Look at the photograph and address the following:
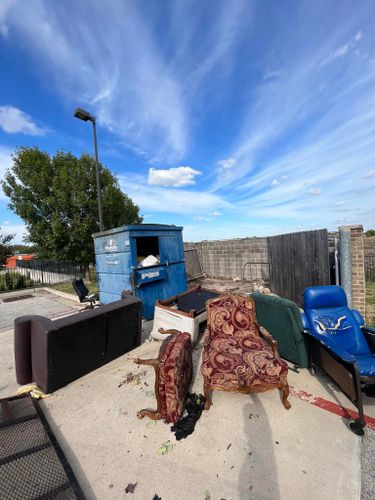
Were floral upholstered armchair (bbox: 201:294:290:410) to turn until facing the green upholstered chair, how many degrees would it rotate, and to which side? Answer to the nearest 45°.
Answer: approximately 135° to its left

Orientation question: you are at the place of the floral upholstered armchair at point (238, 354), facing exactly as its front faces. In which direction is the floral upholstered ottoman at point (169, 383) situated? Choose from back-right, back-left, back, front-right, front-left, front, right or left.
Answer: front-right

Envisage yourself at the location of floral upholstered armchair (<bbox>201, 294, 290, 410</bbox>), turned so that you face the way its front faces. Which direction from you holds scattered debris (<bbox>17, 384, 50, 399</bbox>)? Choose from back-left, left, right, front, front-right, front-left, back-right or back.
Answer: right

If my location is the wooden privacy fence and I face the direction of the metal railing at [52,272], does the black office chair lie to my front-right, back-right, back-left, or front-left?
front-left

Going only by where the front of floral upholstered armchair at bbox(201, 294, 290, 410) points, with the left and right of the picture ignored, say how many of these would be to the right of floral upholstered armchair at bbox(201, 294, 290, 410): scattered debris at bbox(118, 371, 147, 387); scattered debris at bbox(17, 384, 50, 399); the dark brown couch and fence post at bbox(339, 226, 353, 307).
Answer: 3

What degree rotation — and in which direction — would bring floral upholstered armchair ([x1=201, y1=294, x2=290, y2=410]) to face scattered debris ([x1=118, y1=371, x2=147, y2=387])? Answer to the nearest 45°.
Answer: approximately 90° to its right

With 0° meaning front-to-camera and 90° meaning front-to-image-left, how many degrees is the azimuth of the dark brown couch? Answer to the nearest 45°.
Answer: approximately 135°

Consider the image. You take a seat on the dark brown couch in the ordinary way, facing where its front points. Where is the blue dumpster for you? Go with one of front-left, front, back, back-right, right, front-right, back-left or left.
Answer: right

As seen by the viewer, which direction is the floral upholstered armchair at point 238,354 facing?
toward the camera

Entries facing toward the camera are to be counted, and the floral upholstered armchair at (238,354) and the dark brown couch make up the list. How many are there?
1

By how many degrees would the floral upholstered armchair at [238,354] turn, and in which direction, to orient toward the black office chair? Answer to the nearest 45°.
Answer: approximately 135° to its right

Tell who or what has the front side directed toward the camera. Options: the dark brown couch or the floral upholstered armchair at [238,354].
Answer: the floral upholstered armchair

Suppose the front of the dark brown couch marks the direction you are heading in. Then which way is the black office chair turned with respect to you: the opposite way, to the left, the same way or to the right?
the opposite way
